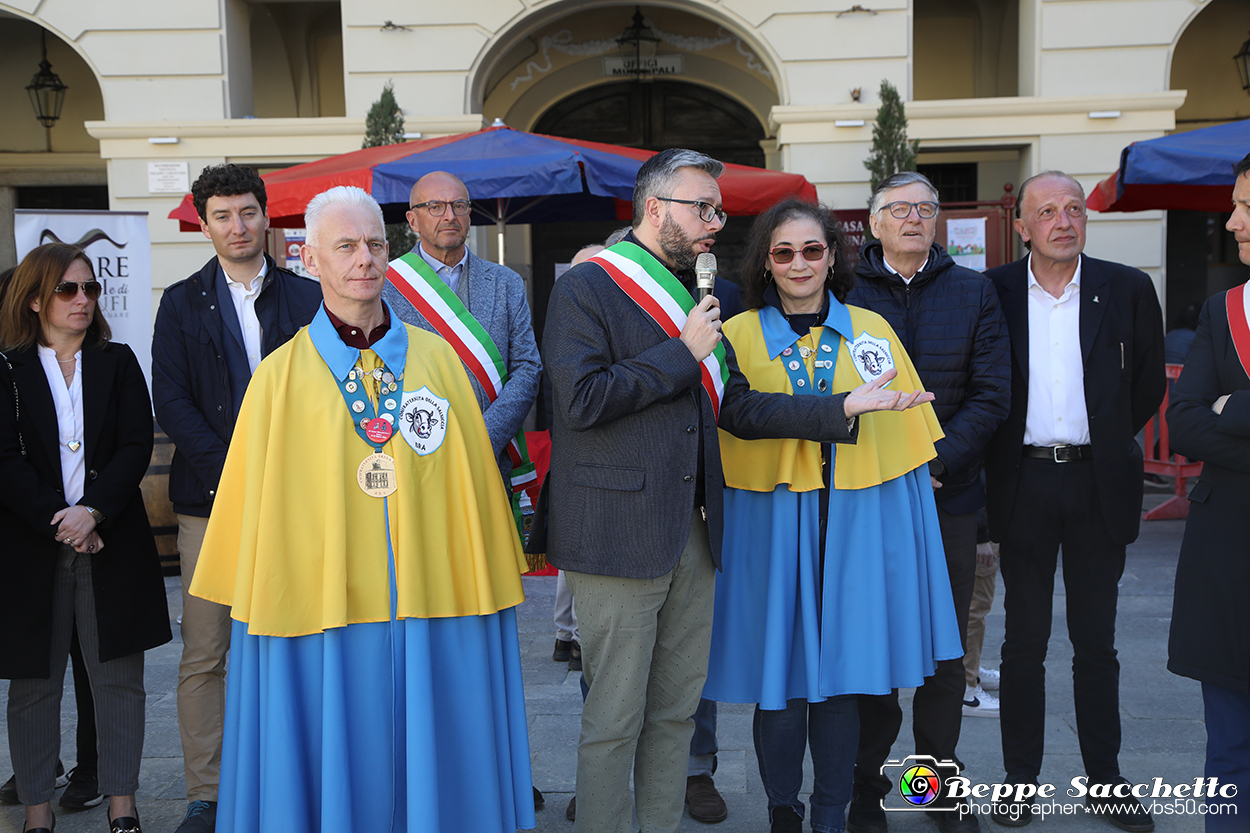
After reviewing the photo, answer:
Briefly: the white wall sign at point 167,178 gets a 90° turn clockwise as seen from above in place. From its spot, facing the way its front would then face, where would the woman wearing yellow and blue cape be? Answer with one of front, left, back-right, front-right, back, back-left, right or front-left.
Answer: left

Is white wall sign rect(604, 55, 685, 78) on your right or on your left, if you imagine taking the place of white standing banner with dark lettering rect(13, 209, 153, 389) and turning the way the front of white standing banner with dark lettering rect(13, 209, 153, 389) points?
on your left

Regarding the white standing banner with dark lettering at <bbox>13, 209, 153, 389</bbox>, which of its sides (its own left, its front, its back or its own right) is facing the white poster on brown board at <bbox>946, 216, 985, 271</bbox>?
left

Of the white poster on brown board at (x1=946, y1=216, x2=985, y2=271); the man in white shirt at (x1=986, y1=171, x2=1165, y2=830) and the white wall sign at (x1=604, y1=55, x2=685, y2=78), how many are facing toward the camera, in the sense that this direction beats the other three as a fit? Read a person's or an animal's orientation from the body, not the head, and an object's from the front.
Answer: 3

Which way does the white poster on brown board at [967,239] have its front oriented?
toward the camera

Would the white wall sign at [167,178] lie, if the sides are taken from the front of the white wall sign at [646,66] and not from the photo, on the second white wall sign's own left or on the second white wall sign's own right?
on the second white wall sign's own right

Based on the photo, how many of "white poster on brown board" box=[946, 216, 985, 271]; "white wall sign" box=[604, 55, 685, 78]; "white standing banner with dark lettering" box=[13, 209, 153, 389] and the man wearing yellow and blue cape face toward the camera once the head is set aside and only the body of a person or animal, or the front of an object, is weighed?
4

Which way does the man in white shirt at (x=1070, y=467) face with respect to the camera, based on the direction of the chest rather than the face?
toward the camera

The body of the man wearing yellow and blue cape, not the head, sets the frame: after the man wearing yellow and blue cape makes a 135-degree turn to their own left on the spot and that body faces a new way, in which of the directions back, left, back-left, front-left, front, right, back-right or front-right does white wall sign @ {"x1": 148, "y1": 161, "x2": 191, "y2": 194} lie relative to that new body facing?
front-left

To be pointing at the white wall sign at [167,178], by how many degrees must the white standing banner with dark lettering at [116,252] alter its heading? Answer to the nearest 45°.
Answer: approximately 180°

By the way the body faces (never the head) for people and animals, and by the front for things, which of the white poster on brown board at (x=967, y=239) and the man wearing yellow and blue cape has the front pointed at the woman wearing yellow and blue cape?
the white poster on brown board

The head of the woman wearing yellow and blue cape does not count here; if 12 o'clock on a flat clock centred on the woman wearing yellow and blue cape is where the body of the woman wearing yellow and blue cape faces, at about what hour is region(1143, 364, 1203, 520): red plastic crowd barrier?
The red plastic crowd barrier is roughly at 7 o'clock from the woman wearing yellow and blue cape.

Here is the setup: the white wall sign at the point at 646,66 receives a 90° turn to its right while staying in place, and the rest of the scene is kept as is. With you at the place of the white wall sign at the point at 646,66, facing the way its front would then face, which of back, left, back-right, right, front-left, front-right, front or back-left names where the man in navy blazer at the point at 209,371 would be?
left

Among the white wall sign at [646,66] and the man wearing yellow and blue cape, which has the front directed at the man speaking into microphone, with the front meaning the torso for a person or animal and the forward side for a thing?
the white wall sign
